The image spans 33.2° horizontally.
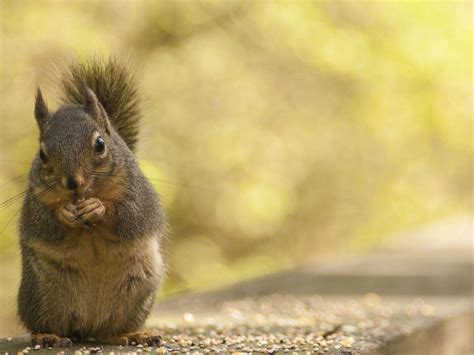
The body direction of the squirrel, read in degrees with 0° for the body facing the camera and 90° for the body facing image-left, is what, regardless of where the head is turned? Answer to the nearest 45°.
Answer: approximately 0°

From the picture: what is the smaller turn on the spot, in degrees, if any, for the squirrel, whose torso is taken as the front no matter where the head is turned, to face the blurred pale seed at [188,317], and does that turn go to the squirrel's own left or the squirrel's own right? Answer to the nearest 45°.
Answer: approximately 135° to the squirrel's own left
